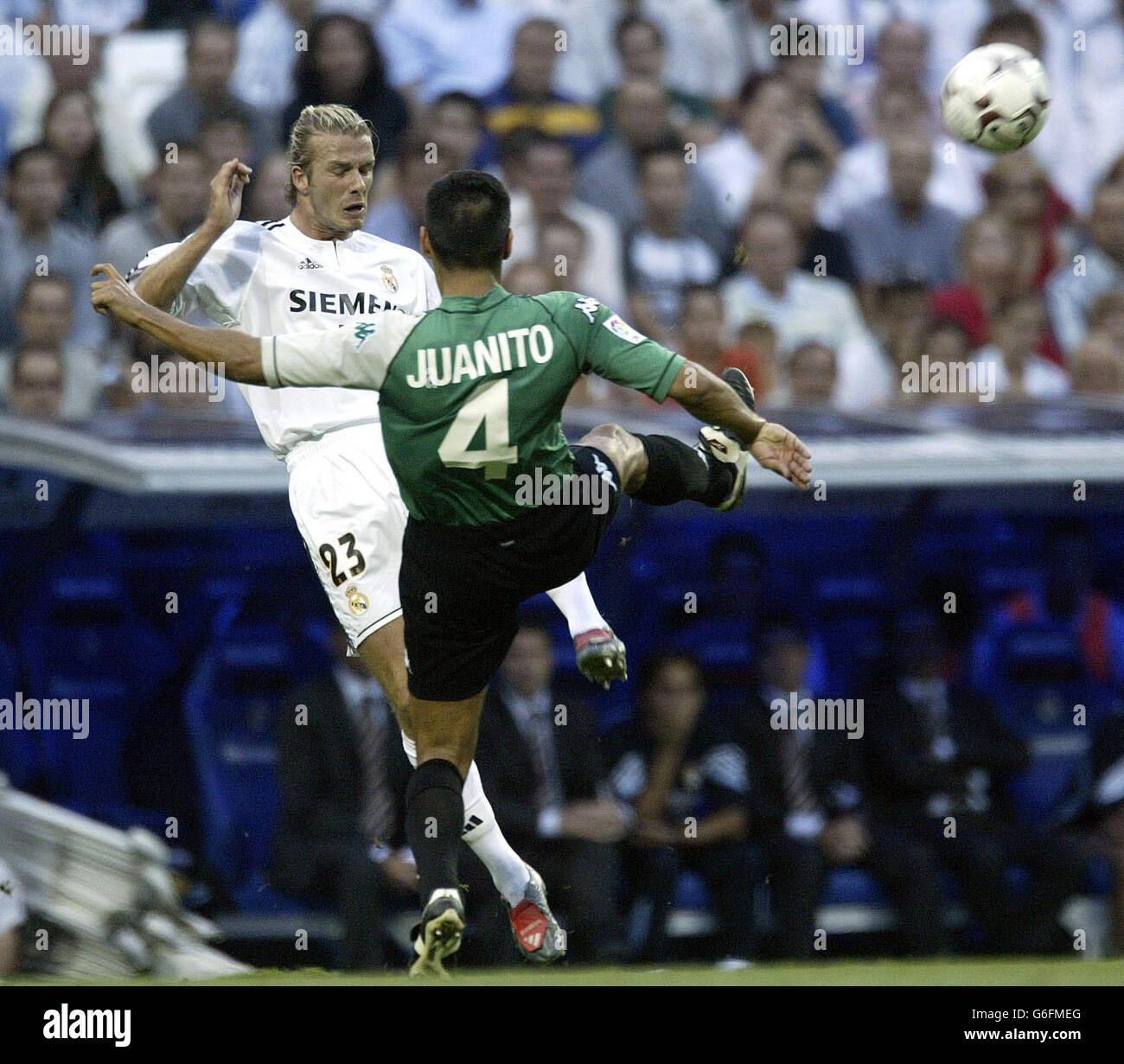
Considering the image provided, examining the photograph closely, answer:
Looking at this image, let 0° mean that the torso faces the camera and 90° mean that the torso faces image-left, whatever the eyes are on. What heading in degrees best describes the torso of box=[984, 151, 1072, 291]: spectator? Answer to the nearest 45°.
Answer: approximately 0°

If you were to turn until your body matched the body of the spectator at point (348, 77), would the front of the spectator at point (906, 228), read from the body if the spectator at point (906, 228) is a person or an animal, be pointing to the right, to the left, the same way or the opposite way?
the same way

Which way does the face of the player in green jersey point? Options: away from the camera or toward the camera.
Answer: away from the camera

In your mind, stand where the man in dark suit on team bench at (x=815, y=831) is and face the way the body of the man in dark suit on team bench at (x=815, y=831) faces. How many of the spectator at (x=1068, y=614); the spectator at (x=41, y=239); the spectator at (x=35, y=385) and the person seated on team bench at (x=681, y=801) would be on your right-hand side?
3

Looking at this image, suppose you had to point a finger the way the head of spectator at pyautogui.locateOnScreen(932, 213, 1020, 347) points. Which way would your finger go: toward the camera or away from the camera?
toward the camera

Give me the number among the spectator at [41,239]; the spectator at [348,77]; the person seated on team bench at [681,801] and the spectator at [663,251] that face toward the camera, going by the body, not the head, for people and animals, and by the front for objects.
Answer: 4

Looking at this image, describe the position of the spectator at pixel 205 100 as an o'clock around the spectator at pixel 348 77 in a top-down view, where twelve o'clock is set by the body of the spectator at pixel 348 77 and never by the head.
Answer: the spectator at pixel 205 100 is roughly at 3 o'clock from the spectator at pixel 348 77.

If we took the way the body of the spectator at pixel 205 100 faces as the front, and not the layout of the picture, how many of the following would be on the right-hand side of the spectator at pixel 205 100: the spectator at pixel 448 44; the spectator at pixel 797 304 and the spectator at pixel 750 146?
0

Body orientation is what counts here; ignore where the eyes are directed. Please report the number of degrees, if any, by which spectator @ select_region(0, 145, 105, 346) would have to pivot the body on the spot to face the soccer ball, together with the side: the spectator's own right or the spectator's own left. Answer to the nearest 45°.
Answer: approximately 45° to the spectator's own left

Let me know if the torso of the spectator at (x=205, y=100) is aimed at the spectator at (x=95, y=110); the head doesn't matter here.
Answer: no

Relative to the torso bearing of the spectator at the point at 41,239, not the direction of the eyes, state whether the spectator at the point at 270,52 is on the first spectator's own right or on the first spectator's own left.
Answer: on the first spectator's own left

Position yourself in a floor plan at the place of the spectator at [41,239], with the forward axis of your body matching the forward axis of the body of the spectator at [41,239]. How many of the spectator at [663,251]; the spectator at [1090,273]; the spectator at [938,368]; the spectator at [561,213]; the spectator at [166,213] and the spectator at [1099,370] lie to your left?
6

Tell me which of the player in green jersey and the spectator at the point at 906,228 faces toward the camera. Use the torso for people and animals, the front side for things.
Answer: the spectator

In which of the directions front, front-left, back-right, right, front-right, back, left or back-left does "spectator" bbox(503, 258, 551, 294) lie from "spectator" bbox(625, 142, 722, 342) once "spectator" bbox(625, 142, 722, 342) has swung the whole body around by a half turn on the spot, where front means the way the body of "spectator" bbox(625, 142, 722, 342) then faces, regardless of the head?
back-left

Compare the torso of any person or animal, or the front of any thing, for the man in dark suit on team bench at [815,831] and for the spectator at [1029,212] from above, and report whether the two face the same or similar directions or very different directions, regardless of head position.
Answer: same or similar directions

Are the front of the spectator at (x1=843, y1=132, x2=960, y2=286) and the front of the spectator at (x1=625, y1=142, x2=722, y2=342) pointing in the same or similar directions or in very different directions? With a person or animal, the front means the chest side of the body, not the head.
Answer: same or similar directions

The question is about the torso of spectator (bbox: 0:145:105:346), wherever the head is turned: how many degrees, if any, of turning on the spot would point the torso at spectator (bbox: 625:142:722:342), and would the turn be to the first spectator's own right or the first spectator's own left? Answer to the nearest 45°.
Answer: approximately 90° to the first spectator's own left

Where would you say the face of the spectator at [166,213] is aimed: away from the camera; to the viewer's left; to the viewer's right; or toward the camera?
toward the camera

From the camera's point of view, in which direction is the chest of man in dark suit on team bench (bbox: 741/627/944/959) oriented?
toward the camera
